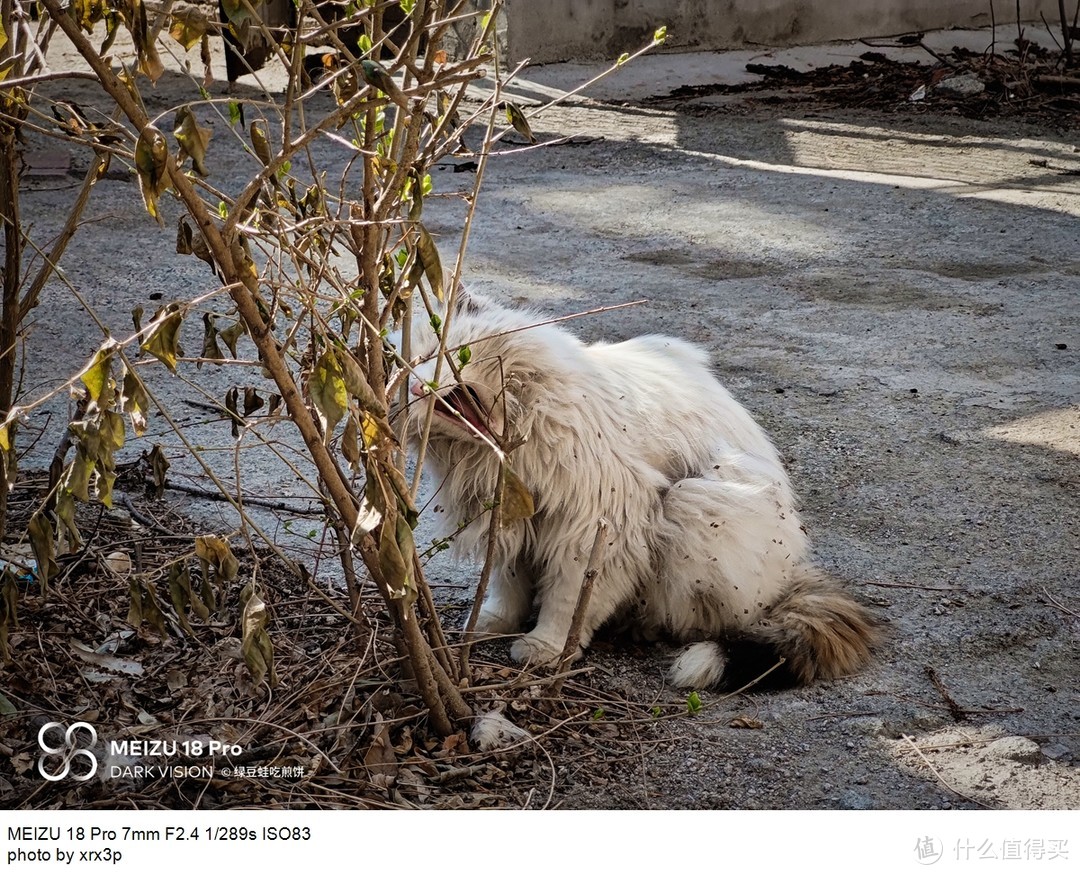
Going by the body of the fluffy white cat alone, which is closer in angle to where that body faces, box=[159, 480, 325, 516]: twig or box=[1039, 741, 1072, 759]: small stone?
the twig

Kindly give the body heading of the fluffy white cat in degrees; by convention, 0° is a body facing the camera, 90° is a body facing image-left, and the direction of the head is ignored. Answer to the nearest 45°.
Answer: approximately 90°

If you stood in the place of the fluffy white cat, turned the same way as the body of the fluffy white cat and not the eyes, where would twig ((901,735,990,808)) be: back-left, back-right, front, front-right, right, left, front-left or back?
back-left

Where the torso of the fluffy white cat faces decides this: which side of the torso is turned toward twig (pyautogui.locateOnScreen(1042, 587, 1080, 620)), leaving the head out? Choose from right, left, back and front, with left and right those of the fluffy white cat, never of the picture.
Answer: back

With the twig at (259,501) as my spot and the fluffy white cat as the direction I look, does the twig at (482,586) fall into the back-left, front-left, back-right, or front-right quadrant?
front-right

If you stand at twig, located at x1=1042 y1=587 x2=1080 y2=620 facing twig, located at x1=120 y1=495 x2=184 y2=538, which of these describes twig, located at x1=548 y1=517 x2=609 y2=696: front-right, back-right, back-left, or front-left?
front-left

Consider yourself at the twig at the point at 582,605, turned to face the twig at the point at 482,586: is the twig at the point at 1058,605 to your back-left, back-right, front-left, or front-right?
back-right

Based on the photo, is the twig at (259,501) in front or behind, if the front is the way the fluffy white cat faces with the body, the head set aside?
in front

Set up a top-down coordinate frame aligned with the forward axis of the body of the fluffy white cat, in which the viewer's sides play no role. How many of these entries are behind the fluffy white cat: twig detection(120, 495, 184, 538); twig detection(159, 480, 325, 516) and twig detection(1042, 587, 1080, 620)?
1

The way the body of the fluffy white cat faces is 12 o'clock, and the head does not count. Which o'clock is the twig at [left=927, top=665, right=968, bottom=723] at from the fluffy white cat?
The twig is roughly at 7 o'clock from the fluffy white cat.

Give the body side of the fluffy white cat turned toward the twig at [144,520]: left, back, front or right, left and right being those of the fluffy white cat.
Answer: front

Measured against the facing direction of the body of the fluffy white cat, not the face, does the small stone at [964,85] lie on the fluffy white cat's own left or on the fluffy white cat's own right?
on the fluffy white cat's own right
